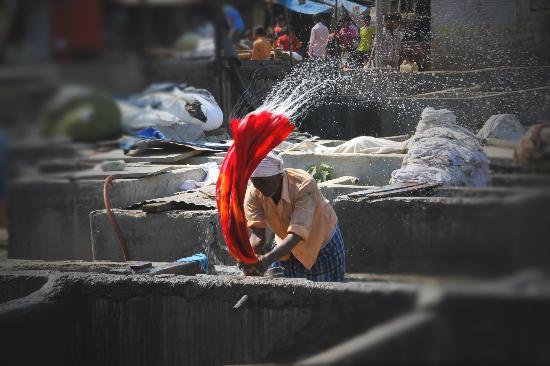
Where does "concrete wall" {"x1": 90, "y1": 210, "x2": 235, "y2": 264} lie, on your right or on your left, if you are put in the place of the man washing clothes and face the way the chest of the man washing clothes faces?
on your right

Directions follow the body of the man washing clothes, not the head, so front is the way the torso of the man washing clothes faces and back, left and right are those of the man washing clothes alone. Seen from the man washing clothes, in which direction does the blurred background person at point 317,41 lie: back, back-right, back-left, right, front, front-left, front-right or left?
back-right

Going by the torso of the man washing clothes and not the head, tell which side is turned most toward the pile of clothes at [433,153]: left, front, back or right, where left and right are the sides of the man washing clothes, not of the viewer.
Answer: back

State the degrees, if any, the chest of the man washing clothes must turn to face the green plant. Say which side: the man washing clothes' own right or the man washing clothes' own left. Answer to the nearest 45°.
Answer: approximately 135° to the man washing clothes' own right

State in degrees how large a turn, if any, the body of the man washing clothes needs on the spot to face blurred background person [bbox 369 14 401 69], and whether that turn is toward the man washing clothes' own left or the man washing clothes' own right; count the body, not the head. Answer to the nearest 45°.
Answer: approximately 135° to the man washing clothes' own right

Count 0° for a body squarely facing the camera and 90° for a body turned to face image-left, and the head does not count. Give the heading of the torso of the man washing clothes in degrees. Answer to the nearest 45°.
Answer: approximately 45°

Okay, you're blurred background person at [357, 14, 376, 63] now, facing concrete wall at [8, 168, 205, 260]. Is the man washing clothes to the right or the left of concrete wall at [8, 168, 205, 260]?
left
